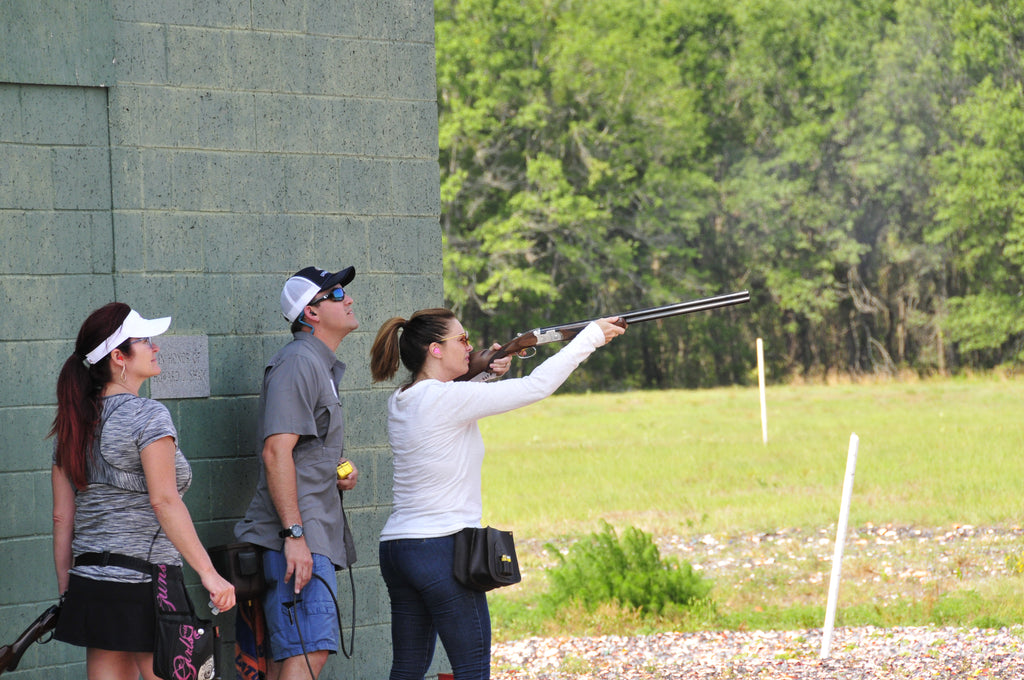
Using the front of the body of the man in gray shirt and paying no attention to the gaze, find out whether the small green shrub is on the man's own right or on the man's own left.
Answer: on the man's own left

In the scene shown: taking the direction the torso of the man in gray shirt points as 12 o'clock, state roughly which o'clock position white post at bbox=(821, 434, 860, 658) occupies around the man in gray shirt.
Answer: The white post is roughly at 11 o'clock from the man in gray shirt.

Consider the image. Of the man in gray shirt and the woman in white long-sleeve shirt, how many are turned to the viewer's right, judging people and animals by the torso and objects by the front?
2

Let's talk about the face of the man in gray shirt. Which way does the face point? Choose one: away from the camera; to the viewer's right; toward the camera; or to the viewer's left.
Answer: to the viewer's right

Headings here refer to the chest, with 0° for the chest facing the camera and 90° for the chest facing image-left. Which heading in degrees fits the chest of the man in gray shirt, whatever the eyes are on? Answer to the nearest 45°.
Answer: approximately 270°

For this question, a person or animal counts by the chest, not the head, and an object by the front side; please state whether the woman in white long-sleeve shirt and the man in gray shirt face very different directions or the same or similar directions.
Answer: same or similar directions

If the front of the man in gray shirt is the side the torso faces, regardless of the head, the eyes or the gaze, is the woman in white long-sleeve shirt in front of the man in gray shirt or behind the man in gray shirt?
in front

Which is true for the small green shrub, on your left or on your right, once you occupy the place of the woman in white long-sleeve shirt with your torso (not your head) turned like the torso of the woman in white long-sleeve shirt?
on your left

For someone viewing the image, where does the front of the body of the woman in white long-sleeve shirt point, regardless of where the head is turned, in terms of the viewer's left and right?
facing to the right of the viewer

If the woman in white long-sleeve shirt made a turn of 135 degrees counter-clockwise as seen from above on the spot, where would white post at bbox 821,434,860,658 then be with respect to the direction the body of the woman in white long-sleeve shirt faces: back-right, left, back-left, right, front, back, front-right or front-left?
right

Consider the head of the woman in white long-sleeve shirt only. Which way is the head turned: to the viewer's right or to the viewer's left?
to the viewer's right
